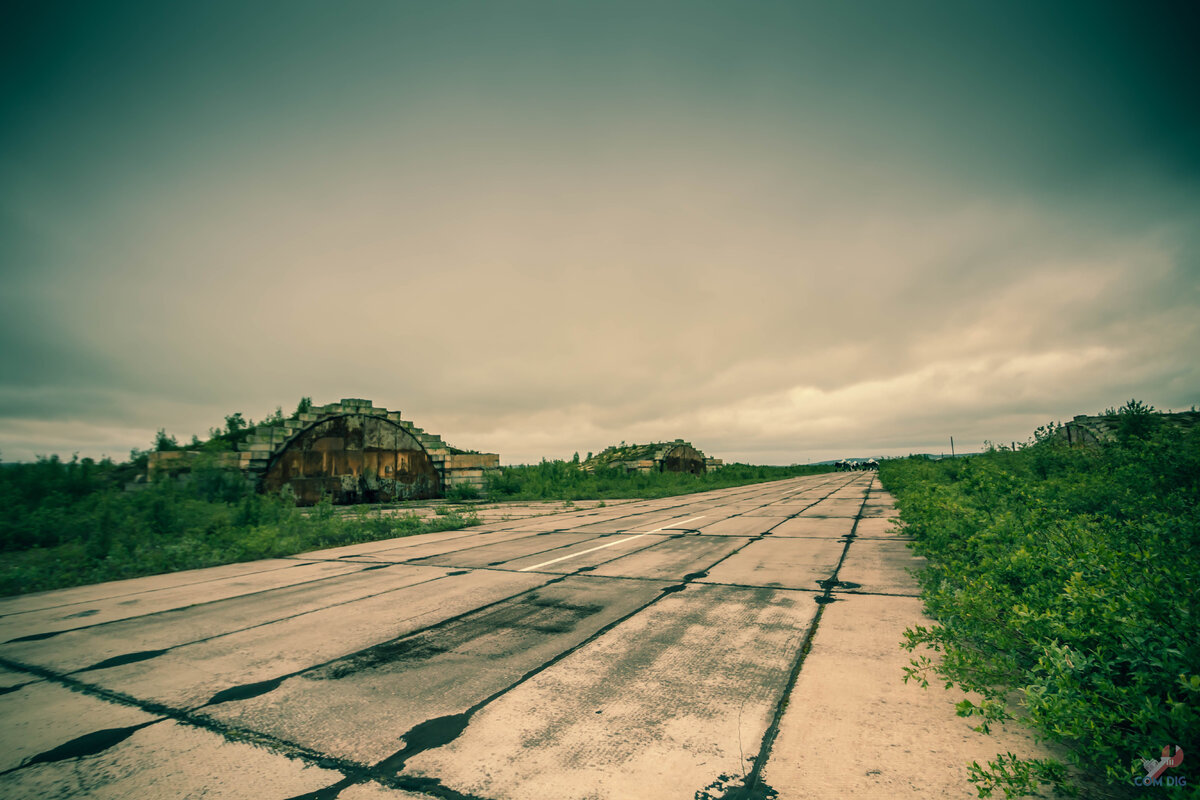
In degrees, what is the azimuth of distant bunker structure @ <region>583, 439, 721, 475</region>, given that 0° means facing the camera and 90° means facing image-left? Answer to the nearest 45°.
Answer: approximately 315°

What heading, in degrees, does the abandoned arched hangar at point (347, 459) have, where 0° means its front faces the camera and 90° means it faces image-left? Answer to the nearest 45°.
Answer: approximately 0°

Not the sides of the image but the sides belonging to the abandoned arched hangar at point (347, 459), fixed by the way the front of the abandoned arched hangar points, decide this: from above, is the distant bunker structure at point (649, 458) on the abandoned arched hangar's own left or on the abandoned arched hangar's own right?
on the abandoned arched hangar's own left

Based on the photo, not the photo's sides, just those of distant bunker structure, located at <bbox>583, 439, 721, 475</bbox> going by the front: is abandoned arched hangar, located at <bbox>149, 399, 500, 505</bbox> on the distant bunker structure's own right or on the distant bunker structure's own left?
on the distant bunker structure's own right
